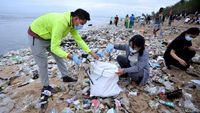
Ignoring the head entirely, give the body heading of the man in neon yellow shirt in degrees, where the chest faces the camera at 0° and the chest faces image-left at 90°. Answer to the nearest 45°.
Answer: approximately 270°

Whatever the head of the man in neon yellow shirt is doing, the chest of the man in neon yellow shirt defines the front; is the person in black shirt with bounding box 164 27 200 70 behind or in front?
in front
